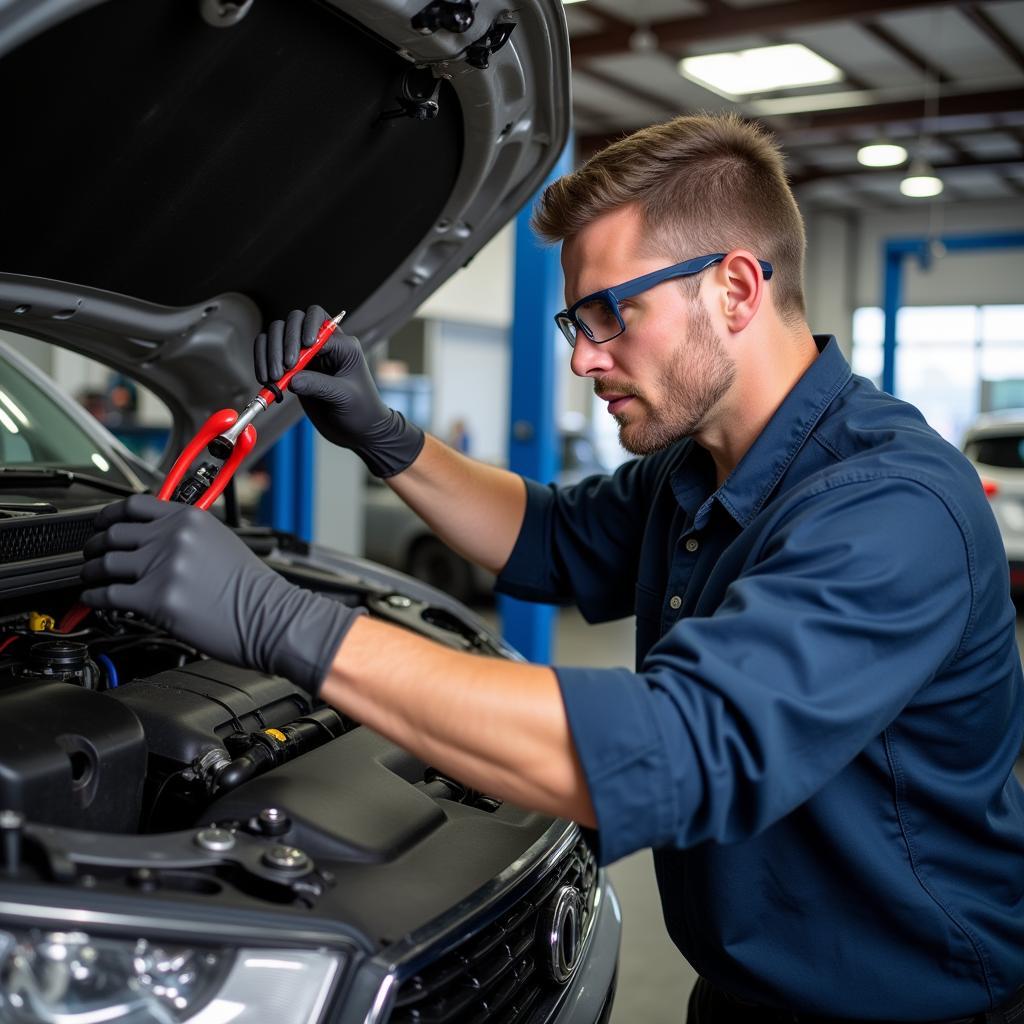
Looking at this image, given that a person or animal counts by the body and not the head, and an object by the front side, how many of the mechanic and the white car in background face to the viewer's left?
1

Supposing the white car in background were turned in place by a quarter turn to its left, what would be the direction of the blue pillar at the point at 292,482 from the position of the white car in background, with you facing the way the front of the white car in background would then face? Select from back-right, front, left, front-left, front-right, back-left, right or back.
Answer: front-left

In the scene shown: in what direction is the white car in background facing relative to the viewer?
away from the camera

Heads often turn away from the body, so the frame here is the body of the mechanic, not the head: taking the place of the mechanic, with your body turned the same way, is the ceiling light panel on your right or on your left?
on your right

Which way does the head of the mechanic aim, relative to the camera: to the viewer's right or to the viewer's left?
to the viewer's left

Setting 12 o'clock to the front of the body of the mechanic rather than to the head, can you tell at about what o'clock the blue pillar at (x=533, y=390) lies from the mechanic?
The blue pillar is roughly at 3 o'clock from the mechanic.

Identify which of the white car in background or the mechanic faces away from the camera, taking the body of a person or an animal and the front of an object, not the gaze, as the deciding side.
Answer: the white car in background

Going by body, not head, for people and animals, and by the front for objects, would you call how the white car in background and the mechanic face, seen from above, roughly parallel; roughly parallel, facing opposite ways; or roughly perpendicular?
roughly perpendicular

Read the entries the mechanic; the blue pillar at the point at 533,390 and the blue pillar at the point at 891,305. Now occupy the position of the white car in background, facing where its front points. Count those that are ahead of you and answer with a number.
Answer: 1

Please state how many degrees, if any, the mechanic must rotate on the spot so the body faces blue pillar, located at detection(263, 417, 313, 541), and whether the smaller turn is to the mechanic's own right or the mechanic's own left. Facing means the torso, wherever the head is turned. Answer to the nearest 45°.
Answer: approximately 90° to the mechanic's own right

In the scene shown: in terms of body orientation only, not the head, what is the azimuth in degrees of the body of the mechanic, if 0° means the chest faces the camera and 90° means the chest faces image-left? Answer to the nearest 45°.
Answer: approximately 90°

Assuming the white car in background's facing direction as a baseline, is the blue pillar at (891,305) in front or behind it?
in front

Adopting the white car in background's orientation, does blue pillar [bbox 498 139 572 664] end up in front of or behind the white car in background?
behind

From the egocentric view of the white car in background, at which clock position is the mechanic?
The mechanic is roughly at 6 o'clock from the white car in background.
